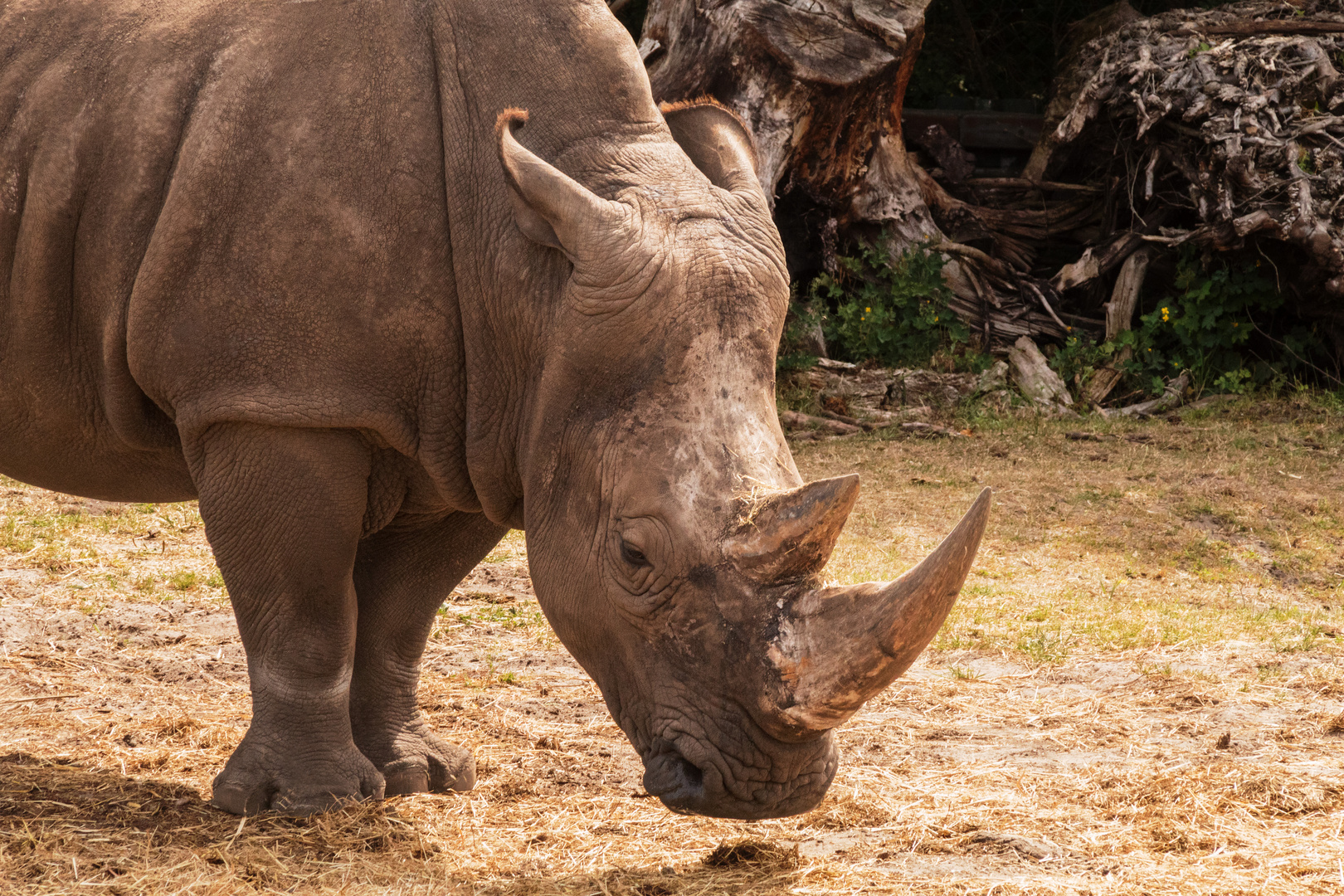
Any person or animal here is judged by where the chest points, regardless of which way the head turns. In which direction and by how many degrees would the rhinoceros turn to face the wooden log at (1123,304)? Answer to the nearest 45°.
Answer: approximately 45° to its left

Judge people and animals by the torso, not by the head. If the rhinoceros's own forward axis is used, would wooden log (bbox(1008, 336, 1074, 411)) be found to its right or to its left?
on its left

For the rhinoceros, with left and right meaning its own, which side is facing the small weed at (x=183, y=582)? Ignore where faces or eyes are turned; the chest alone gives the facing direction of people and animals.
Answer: left

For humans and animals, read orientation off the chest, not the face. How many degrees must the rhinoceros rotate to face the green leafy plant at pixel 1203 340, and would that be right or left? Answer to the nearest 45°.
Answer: approximately 45° to its left

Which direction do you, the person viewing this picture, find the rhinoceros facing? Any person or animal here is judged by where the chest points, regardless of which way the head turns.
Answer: facing to the right of the viewer

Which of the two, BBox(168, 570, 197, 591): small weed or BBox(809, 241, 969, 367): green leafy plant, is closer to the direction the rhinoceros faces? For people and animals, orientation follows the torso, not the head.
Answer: the green leafy plant

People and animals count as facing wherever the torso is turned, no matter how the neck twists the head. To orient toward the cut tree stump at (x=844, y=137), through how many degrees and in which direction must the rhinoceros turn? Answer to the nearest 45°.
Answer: approximately 90° to its left
